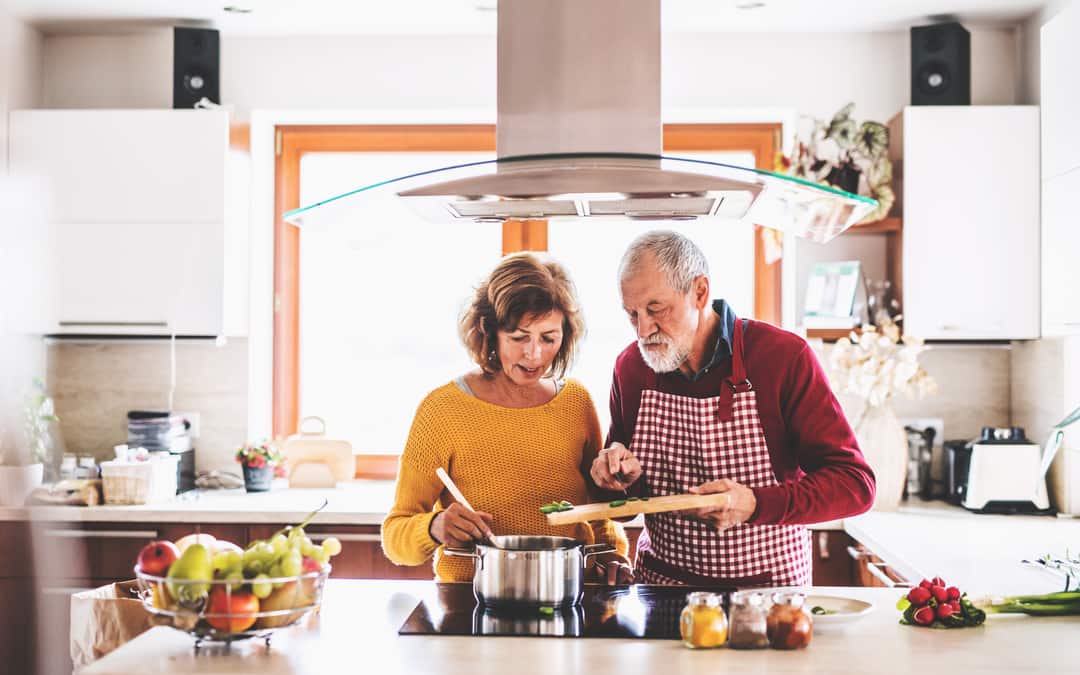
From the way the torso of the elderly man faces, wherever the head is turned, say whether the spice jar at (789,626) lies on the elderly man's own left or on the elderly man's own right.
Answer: on the elderly man's own left

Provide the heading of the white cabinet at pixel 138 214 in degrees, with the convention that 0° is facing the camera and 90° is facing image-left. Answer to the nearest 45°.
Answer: approximately 0°

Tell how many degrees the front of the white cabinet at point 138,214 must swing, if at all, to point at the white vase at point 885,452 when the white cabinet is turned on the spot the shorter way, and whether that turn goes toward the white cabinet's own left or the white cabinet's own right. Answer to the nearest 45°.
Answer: approximately 45° to the white cabinet's own left

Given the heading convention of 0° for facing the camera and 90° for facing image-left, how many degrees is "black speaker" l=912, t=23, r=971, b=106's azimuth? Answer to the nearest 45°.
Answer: approximately 0°

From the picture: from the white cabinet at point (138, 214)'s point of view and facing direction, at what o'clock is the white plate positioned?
The white plate is roughly at 11 o'clock from the white cabinet.
